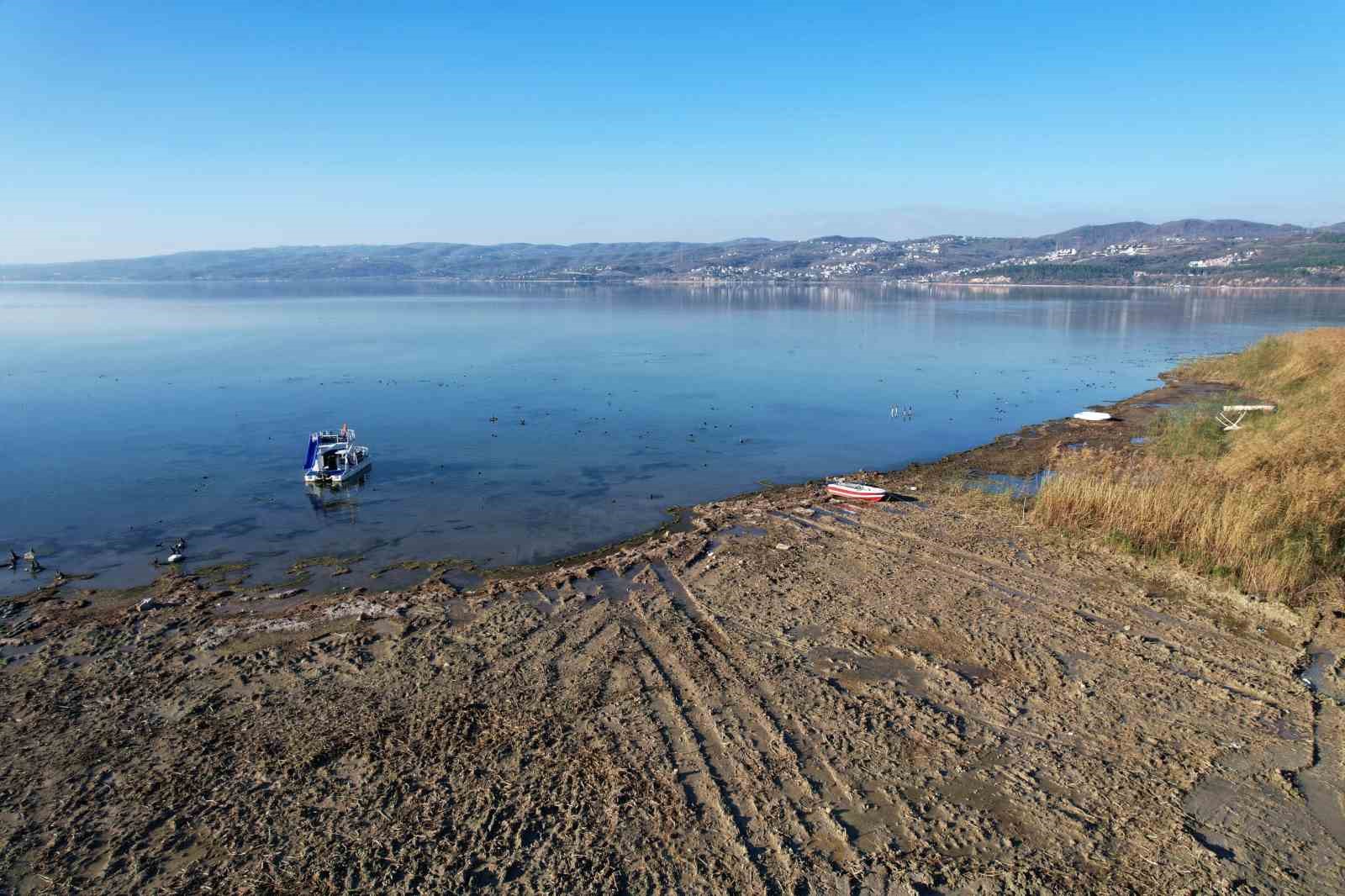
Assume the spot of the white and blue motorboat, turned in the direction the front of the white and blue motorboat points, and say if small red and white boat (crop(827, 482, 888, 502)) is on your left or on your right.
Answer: on your right

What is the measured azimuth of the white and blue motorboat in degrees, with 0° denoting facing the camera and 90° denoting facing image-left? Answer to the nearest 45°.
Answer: approximately 225°
